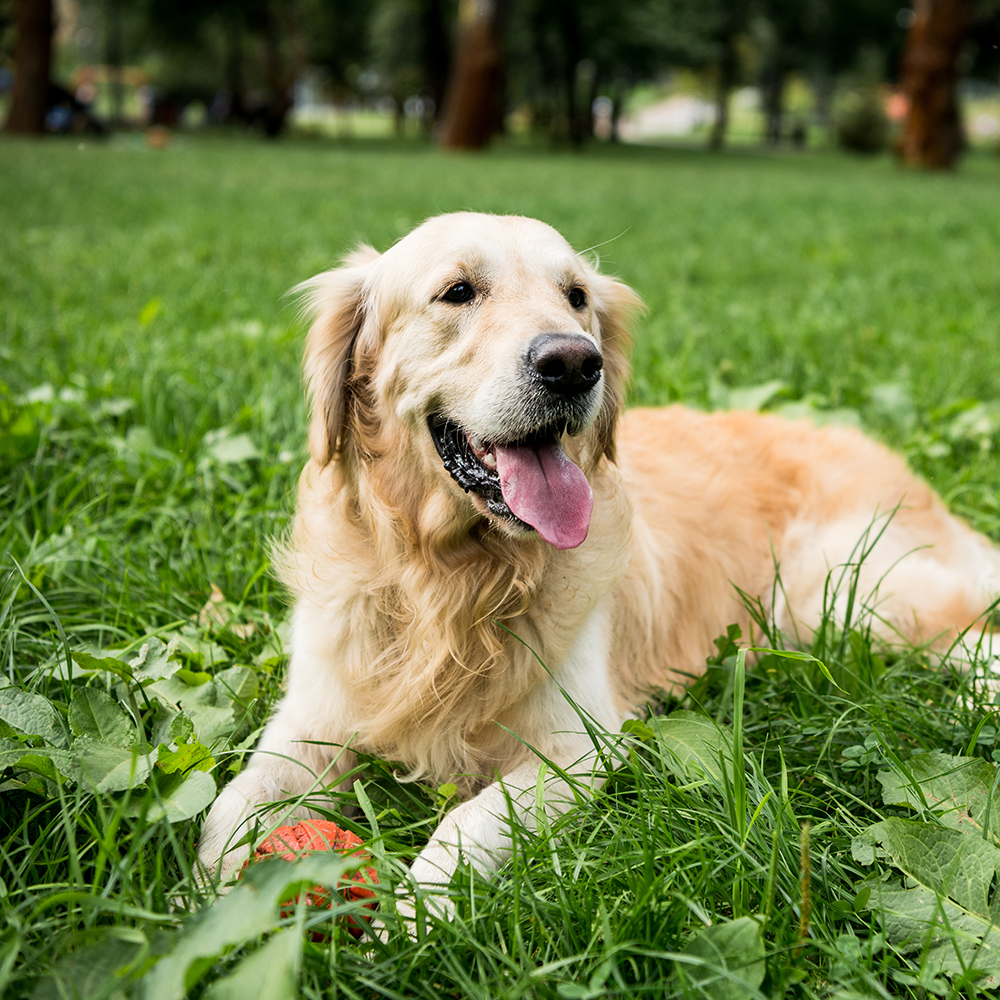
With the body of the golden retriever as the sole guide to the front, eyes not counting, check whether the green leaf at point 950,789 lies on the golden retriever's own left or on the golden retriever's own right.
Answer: on the golden retriever's own left

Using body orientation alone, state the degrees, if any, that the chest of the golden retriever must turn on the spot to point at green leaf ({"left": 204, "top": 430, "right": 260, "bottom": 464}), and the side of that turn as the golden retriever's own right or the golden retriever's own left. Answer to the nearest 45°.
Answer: approximately 90° to the golden retriever's own right

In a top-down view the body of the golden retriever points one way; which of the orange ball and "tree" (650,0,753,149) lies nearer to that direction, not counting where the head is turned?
the orange ball

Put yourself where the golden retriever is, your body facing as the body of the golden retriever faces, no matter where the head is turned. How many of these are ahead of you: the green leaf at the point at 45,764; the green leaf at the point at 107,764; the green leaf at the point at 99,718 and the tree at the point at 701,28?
3

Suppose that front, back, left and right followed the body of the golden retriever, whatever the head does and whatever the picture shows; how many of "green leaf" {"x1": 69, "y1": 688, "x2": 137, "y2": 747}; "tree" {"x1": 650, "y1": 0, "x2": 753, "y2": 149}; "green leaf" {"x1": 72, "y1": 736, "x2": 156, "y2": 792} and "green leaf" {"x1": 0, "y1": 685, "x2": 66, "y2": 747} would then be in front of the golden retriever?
3

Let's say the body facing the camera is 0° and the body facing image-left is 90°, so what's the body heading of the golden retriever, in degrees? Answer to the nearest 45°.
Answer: approximately 45°

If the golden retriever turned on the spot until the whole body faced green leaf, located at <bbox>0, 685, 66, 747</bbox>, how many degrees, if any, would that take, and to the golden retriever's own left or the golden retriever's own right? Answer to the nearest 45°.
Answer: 0° — it already faces it

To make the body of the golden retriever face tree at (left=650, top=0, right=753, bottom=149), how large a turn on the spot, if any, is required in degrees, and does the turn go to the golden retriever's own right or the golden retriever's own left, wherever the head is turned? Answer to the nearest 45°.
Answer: approximately 135° to the golden retriever's own right

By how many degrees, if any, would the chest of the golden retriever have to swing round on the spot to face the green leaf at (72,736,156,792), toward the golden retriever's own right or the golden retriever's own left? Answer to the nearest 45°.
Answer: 0° — it already faces it
